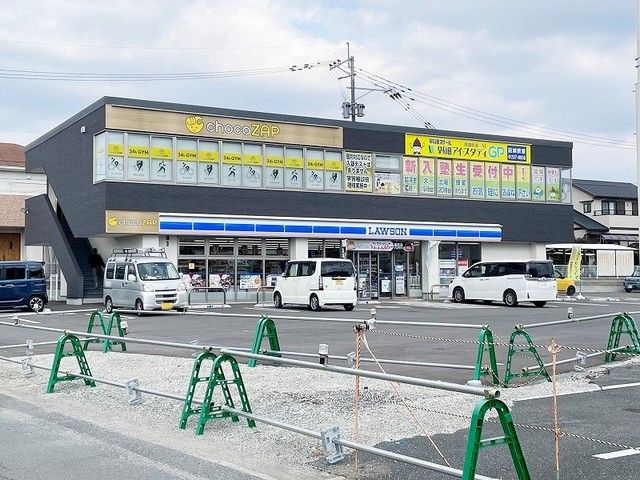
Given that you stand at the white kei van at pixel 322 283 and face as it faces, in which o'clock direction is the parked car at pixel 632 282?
The parked car is roughly at 3 o'clock from the white kei van.

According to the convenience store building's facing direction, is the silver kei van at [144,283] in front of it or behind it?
in front

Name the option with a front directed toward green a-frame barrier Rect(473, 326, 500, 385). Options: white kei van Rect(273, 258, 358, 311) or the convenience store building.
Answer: the convenience store building

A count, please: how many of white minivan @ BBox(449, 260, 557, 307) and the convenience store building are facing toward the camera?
1

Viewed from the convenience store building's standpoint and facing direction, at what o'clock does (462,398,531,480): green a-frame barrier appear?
The green a-frame barrier is roughly at 12 o'clock from the convenience store building.

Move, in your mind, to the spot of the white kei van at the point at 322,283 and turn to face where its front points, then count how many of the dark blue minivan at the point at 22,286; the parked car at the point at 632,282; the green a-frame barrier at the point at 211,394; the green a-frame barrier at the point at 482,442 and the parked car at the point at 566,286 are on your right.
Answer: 2

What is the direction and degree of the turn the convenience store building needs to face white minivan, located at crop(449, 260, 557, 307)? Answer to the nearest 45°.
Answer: approximately 45° to its left

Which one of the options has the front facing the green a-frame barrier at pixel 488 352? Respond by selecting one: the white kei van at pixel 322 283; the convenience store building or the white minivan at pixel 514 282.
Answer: the convenience store building
